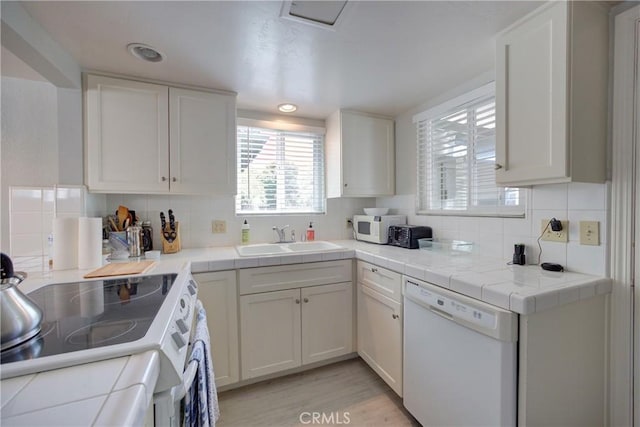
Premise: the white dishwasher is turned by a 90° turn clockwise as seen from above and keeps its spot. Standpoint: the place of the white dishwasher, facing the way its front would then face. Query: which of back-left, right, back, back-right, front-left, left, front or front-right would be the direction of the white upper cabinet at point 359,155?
front

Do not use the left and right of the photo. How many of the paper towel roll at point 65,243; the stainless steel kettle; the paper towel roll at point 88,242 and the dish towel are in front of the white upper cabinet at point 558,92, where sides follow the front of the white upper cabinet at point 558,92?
4

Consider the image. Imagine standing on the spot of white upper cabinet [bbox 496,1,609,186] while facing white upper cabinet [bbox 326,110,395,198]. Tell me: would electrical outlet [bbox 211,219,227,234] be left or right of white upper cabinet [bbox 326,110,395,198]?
left

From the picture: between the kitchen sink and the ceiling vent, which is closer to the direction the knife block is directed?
the ceiling vent

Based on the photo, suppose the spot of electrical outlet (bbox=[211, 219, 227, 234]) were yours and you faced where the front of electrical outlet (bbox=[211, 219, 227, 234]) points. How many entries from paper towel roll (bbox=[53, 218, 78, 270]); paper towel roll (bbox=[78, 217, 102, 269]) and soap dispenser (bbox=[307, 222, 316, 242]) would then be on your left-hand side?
1

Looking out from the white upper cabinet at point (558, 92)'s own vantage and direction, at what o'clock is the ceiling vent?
The ceiling vent is roughly at 12 o'clock from the white upper cabinet.

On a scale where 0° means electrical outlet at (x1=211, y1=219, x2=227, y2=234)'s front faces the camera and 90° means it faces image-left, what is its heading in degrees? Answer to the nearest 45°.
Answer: approximately 0°

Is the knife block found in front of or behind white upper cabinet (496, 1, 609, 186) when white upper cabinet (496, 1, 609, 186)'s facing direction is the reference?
in front

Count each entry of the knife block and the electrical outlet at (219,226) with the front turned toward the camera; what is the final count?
2

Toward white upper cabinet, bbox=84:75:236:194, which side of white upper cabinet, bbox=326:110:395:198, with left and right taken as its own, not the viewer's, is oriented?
right

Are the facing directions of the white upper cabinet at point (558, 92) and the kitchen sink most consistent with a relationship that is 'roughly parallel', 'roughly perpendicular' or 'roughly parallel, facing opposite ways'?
roughly perpendicular

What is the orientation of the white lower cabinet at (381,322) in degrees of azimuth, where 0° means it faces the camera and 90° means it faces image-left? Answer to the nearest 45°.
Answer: approximately 45°

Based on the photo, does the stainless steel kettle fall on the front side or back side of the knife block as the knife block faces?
on the front side

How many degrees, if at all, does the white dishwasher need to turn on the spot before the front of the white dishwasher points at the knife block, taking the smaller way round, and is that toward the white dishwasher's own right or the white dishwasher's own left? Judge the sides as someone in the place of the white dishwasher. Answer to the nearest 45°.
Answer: approximately 45° to the white dishwasher's own right

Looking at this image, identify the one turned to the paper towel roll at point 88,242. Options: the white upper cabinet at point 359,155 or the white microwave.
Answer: the white microwave

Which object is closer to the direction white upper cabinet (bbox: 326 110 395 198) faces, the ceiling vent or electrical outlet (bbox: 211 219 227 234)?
the ceiling vent
